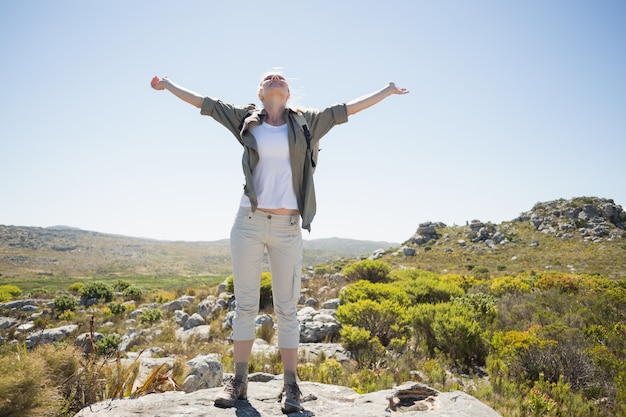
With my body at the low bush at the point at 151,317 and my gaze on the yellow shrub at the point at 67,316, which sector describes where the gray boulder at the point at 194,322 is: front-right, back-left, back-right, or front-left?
back-left

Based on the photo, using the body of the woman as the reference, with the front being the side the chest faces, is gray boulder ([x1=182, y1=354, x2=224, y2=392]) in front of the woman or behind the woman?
behind

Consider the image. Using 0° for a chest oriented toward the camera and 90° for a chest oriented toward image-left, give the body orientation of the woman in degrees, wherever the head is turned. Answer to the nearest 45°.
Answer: approximately 0°

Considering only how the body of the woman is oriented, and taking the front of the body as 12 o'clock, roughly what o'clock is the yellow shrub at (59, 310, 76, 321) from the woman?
The yellow shrub is roughly at 5 o'clock from the woman.

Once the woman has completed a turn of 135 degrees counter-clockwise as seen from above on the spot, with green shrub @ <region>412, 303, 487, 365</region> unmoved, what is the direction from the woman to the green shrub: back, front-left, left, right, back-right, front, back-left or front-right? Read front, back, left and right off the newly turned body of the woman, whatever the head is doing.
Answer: front

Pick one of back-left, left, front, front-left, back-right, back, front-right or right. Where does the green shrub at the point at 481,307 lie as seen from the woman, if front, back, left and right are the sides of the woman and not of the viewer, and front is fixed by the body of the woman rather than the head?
back-left

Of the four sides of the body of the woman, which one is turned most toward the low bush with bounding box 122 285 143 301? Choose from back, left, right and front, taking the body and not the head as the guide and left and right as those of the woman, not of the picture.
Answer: back

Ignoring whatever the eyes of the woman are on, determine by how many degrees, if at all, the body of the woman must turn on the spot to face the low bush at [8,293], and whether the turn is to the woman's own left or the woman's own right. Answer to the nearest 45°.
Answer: approximately 135° to the woman's own right

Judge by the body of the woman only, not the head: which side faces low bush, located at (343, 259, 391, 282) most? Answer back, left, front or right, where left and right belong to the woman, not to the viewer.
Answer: back

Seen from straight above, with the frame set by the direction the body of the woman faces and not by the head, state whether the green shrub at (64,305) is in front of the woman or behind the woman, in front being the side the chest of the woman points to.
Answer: behind
